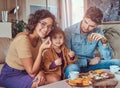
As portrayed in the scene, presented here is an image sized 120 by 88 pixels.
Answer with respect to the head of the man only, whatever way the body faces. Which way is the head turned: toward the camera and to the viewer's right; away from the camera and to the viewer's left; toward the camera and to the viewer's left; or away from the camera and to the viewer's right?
toward the camera and to the viewer's left

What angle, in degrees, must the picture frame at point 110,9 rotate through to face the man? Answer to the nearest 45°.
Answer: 0° — it already faces them

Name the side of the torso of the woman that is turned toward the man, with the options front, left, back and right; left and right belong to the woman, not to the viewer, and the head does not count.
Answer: left

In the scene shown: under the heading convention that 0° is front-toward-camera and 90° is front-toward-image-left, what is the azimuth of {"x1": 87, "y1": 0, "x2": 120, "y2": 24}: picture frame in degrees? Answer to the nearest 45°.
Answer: approximately 0°

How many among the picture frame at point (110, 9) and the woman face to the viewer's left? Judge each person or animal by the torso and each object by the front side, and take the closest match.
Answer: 0

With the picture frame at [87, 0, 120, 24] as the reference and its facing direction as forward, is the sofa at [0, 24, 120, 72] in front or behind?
in front

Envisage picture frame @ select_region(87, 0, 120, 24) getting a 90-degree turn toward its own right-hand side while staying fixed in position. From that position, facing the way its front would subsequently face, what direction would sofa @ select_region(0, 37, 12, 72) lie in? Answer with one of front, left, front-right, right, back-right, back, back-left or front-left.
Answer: front-left
